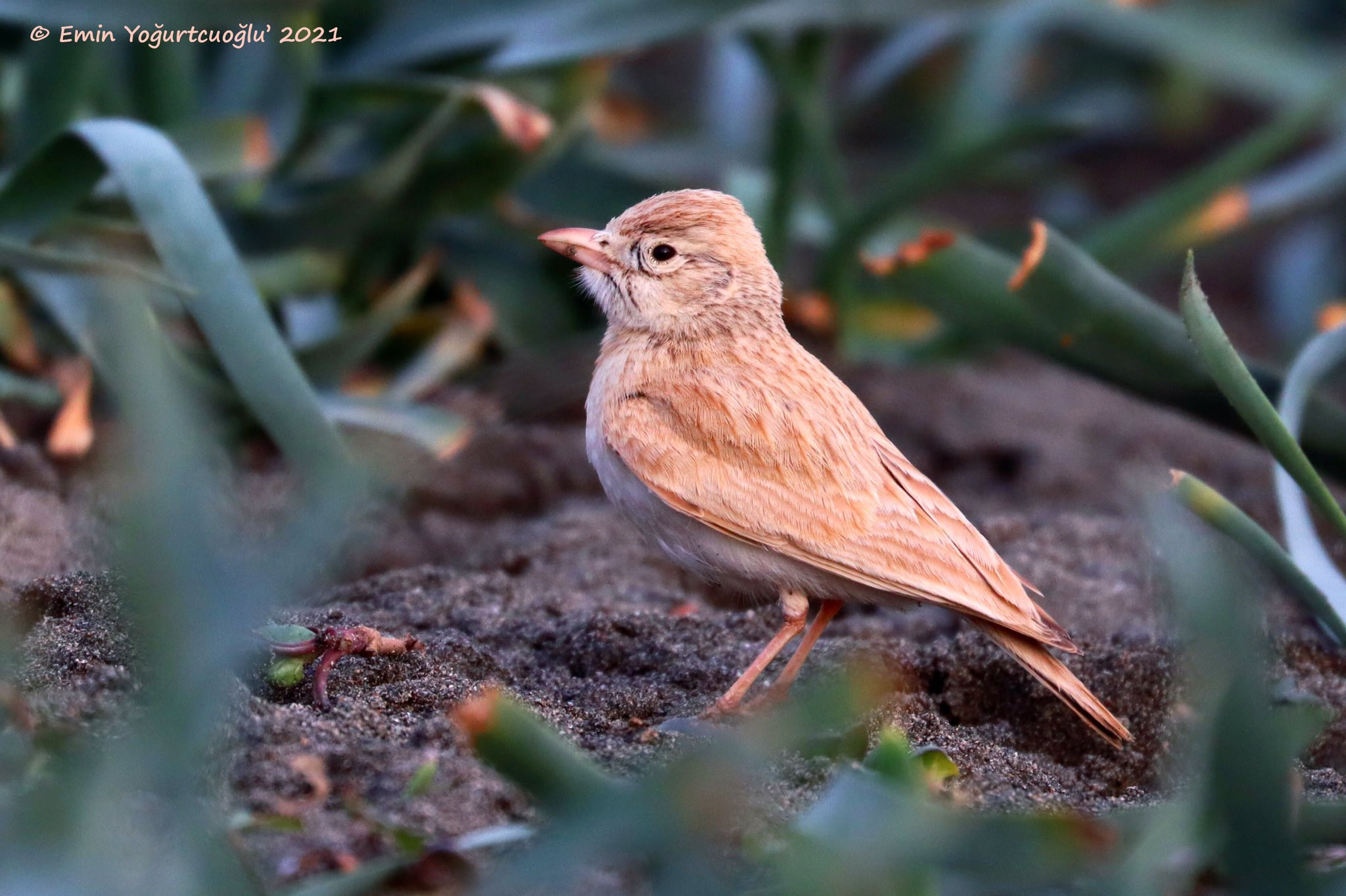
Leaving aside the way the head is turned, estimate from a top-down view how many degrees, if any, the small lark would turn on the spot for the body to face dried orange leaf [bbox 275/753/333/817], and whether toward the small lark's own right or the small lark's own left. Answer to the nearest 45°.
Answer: approximately 45° to the small lark's own left

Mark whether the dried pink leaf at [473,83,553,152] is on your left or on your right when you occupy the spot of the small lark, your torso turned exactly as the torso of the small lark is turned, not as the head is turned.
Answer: on your right

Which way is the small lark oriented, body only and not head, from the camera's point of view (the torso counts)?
to the viewer's left

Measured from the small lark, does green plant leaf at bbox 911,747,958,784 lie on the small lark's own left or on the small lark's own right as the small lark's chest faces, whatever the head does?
on the small lark's own left

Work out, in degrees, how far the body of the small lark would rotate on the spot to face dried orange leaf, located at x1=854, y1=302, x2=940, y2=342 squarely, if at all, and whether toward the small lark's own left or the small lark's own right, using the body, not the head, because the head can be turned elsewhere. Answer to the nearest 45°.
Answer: approximately 90° to the small lark's own right
